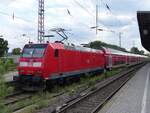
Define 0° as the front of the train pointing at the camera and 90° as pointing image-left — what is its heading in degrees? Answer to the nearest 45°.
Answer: approximately 45°
